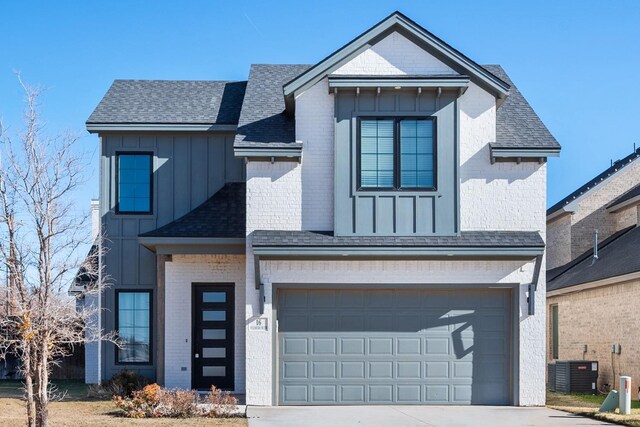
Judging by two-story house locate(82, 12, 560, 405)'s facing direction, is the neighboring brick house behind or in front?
behind

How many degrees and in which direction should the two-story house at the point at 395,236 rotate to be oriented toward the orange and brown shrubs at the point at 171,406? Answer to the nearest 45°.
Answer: approximately 45° to its right

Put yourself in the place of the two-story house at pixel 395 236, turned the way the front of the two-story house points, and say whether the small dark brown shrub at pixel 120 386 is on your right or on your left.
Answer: on your right

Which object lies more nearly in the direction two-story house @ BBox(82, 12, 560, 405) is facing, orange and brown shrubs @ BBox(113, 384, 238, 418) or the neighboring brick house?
the orange and brown shrubs

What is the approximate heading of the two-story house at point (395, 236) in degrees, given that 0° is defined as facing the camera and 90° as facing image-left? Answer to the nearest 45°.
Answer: approximately 0°

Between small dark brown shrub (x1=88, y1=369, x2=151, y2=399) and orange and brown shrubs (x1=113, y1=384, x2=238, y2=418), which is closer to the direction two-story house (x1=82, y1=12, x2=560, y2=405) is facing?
the orange and brown shrubs
